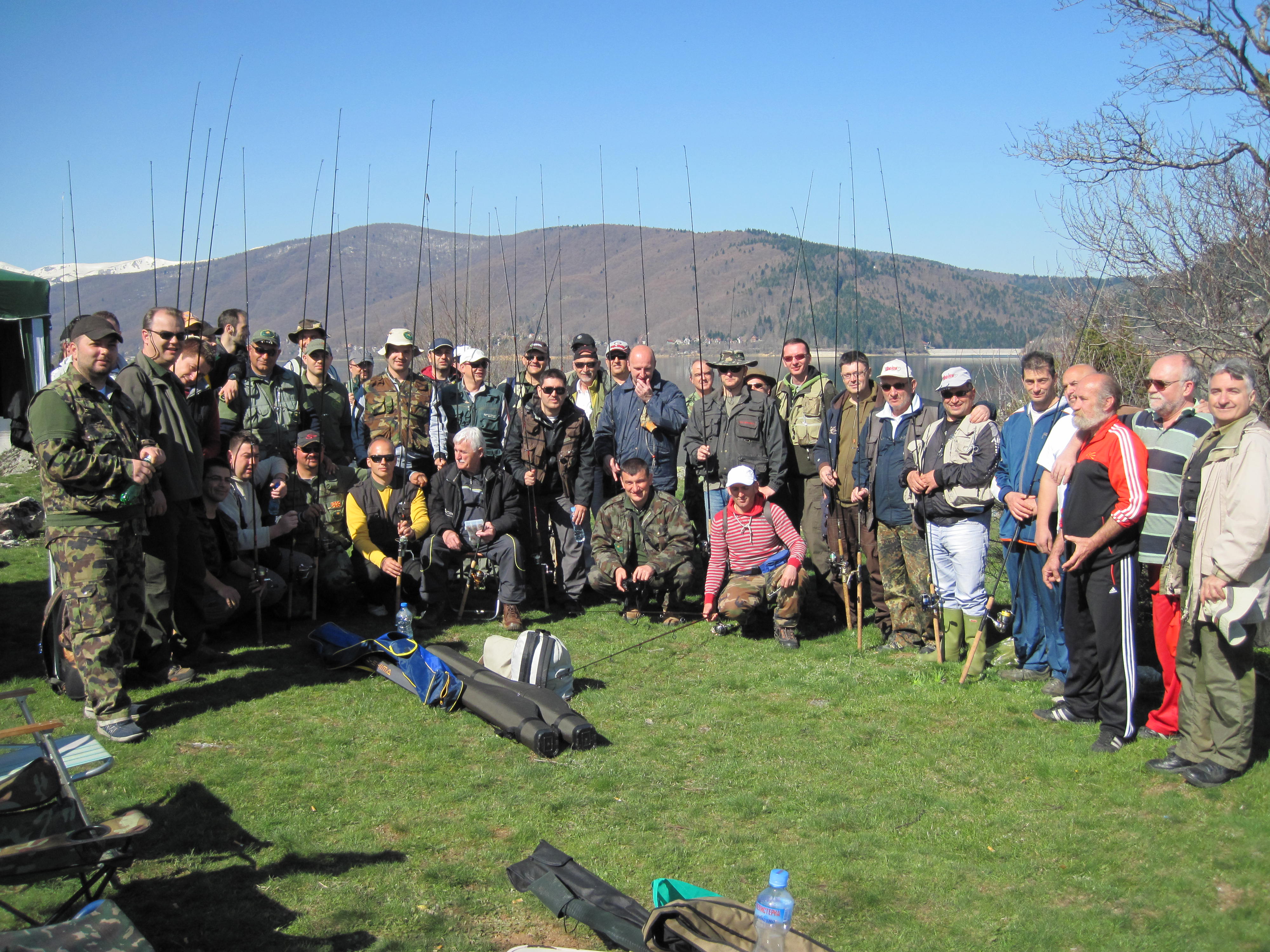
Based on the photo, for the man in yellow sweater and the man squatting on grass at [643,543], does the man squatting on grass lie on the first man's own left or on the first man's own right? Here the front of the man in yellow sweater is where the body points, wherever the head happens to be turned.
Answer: on the first man's own left

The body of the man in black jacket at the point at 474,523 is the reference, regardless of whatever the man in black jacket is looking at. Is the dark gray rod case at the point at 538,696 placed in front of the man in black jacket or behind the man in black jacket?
in front

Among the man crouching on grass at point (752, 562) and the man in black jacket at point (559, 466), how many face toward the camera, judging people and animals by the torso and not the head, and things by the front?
2

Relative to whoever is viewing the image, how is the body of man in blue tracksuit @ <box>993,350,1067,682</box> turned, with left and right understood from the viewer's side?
facing the viewer and to the left of the viewer

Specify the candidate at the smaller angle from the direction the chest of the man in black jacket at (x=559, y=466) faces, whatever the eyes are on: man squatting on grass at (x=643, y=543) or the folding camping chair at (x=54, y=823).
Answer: the folding camping chair

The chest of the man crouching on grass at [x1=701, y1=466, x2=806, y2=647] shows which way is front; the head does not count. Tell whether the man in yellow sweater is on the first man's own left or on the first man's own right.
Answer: on the first man's own right

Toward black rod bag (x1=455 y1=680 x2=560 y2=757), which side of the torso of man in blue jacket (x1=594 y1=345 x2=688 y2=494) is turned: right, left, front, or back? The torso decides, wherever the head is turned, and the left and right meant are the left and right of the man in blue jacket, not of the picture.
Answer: front

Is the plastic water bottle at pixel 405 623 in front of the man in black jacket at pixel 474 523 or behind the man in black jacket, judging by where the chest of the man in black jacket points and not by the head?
in front

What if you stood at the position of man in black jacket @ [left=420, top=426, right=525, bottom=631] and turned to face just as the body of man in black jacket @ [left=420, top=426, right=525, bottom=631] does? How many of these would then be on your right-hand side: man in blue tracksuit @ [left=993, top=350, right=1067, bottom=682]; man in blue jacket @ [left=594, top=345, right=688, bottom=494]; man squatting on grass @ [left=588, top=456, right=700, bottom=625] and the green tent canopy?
1

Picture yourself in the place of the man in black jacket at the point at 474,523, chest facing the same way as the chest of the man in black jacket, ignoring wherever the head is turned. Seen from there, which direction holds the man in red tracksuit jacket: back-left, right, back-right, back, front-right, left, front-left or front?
front-left

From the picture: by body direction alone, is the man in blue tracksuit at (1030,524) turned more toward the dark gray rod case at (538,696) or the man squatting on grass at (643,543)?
the dark gray rod case

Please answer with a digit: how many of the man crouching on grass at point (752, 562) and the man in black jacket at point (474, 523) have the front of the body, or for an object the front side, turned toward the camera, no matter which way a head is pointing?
2

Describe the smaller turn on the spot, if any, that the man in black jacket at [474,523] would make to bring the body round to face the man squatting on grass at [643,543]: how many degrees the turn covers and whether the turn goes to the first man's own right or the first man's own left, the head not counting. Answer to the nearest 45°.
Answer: approximately 90° to the first man's own left
